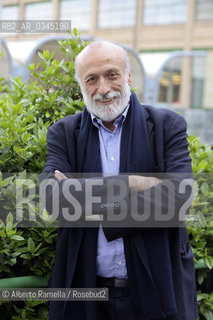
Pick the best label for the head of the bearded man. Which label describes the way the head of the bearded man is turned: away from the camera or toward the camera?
toward the camera

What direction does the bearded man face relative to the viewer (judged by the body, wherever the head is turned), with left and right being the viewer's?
facing the viewer
